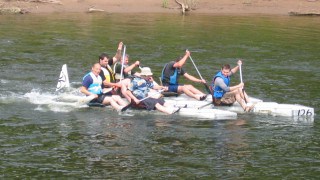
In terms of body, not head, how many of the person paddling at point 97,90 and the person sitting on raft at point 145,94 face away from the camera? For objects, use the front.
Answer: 0
